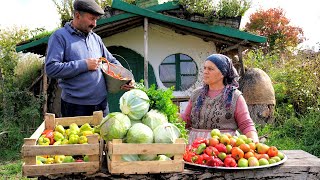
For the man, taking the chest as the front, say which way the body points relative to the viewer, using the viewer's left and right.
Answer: facing the viewer and to the right of the viewer

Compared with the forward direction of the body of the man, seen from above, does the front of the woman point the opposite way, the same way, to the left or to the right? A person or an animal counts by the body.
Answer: to the right

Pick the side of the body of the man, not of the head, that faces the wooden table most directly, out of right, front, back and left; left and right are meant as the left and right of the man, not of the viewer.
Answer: front

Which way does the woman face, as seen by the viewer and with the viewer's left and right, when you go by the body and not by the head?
facing the viewer and to the left of the viewer

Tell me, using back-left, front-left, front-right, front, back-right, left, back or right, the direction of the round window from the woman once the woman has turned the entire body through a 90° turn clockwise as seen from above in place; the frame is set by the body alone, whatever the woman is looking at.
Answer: front-right

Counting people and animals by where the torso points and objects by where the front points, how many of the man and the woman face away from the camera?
0

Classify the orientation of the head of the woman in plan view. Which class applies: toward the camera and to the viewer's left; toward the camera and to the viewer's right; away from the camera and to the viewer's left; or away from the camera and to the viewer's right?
toward the camera and to the viewer's left

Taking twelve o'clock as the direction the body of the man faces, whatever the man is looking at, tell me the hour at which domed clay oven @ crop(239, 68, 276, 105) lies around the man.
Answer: The domed clay oven is roughly at 9 o'clock from the man.

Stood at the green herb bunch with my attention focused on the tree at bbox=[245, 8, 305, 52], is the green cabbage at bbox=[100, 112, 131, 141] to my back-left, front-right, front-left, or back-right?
back-left
